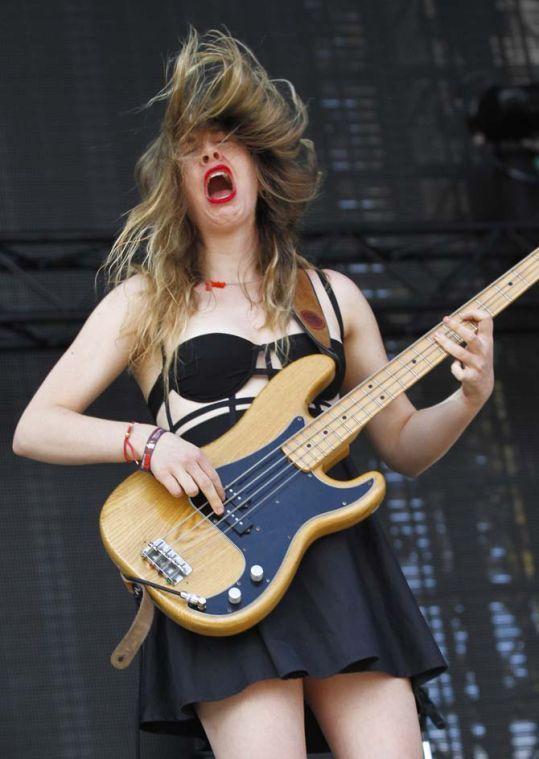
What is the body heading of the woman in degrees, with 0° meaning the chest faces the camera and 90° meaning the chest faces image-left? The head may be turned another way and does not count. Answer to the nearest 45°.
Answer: approximately 0°
